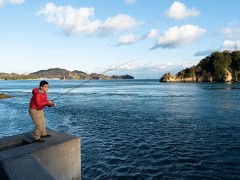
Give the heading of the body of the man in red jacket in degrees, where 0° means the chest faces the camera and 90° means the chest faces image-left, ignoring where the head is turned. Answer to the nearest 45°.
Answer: approximately 270°
